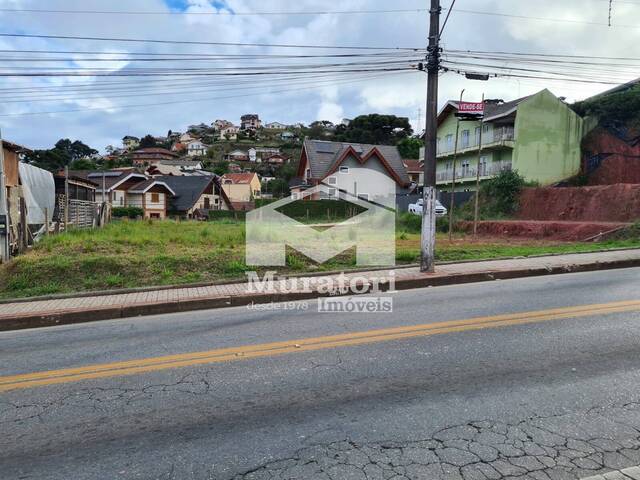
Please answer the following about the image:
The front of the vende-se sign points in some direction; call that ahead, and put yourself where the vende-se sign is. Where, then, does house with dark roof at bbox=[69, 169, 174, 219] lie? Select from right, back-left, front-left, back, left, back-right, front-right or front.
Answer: back-right

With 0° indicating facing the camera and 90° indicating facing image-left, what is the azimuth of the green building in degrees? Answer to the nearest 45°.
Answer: approximately 45°

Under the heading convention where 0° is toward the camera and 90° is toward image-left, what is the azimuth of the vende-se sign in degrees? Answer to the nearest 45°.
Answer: approximately 0°

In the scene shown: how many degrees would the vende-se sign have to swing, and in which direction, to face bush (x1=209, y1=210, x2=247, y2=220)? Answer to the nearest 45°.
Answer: approximately 135° to its right

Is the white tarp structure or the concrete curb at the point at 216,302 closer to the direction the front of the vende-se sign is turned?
the concrete curb

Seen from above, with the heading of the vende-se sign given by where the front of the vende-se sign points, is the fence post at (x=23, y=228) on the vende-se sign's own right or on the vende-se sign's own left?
on the vende-se sign's own right
